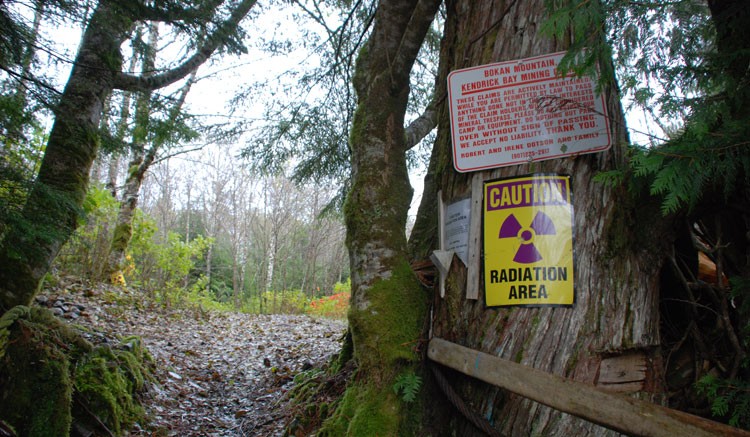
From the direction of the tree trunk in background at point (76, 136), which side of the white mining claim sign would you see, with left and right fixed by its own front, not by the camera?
right

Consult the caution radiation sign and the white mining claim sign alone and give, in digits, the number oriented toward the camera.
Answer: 2

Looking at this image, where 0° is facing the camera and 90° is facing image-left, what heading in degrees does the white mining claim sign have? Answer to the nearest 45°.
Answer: approximately 0°
